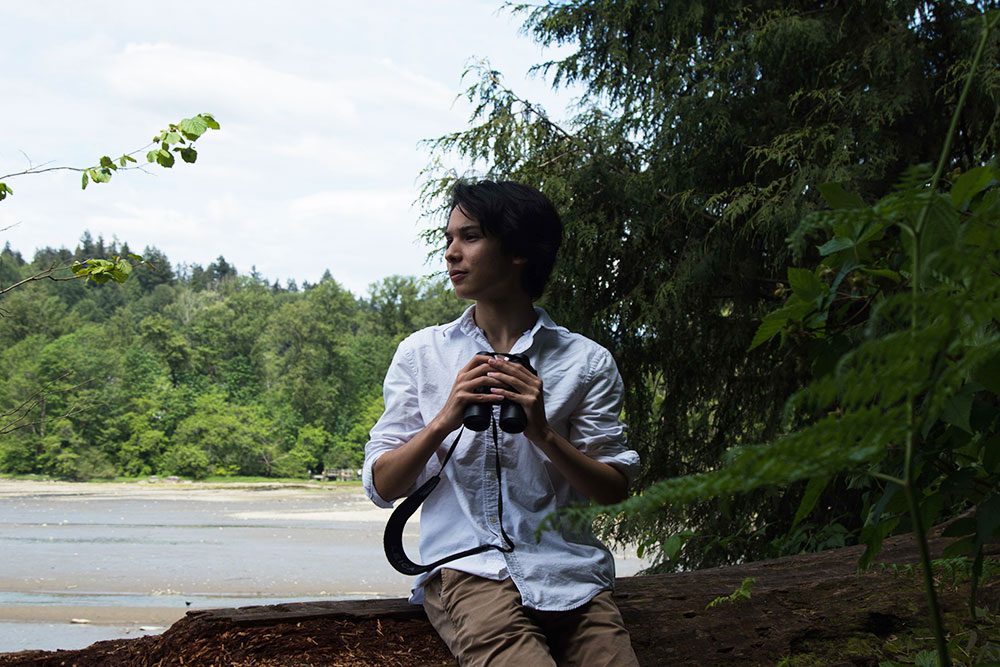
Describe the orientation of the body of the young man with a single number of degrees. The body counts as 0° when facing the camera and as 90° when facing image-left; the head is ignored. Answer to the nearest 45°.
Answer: approximately 0°

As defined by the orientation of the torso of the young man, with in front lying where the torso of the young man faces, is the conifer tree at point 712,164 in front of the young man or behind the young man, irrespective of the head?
behind

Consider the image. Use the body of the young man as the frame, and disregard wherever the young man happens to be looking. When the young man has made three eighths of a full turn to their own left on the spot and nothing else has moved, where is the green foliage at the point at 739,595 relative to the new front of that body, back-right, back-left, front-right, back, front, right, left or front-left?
front
